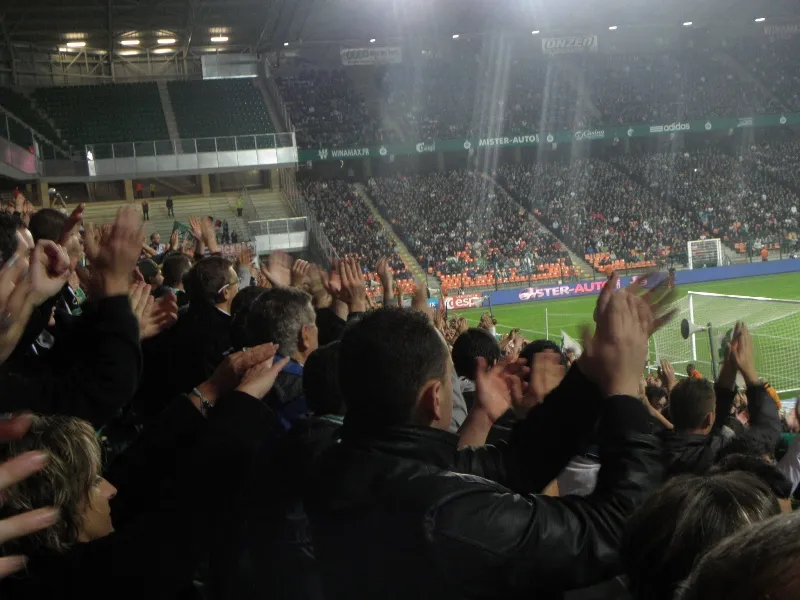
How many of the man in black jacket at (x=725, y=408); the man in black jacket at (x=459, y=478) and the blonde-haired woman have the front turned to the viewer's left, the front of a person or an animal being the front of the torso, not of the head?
0

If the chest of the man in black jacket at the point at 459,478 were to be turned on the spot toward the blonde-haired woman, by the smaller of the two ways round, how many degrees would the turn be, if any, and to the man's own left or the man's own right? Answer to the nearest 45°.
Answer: approximately 135° to the man's own left

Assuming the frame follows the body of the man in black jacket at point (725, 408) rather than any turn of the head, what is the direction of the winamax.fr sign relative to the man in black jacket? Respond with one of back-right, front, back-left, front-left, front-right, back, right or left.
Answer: front-left

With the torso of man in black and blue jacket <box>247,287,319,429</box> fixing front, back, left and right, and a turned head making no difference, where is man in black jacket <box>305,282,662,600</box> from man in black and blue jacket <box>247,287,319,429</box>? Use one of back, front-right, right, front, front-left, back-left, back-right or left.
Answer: back-right

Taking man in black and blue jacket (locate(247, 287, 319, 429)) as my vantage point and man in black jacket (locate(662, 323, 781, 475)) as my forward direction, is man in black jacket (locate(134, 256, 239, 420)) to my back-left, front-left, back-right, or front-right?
back-left

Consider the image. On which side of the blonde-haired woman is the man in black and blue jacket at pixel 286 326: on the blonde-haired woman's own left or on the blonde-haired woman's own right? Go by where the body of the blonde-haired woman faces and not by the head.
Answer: on the blonde-haired woman's own left

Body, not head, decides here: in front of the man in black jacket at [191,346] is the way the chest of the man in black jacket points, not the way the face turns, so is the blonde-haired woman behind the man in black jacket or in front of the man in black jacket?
behind

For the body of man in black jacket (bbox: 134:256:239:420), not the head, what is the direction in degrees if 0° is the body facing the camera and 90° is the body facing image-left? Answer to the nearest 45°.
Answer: approximately 225°

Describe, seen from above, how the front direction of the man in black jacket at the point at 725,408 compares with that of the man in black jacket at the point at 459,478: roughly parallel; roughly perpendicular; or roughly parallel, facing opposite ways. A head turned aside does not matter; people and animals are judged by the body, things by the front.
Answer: roughly parallel

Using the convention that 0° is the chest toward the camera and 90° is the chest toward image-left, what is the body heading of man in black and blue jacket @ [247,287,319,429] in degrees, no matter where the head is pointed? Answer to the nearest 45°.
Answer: approximately 225°

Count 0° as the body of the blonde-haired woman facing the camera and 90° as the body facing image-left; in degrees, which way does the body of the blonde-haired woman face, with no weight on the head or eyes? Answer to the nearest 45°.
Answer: approximately 270°

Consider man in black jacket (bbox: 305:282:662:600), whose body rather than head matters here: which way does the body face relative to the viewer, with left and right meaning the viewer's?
facing away from the viewer and to the right of the viewer

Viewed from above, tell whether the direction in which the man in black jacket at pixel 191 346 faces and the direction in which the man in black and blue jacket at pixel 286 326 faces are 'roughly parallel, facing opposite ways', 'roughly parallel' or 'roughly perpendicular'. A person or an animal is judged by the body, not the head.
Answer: roughly parallel

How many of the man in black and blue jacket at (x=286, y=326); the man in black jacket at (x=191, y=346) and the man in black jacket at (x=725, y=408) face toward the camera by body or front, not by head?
0

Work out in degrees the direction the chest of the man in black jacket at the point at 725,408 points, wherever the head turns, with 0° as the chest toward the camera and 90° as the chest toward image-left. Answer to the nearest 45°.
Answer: approximately 225°
